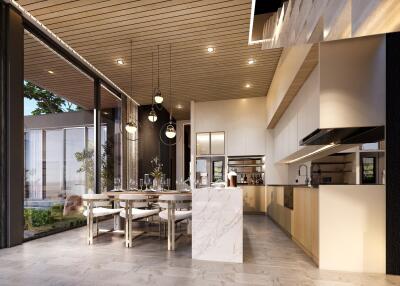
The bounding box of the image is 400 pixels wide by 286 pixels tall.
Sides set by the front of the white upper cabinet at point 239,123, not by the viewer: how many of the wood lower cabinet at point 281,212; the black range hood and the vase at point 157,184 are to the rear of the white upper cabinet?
0

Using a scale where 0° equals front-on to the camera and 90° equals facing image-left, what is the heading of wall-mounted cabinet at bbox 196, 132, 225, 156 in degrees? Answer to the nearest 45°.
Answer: approximately 0°

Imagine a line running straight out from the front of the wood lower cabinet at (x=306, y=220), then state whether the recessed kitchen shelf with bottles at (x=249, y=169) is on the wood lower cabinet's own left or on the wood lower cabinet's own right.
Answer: on the wood lower cabinet's own right

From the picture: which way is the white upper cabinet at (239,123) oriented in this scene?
toward the camera

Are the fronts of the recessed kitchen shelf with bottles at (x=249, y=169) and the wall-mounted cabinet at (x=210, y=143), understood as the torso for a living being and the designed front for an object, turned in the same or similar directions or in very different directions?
same or similar directions

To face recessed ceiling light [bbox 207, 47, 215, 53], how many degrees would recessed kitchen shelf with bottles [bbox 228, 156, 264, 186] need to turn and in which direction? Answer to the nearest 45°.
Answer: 0° — it already faces it

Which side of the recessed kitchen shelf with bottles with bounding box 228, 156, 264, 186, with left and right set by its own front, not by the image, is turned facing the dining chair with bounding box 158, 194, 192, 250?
front

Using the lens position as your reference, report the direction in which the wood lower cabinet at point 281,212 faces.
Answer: facing to the left of the viewer

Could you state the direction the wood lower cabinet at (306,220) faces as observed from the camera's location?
facing to the left of the viewer
